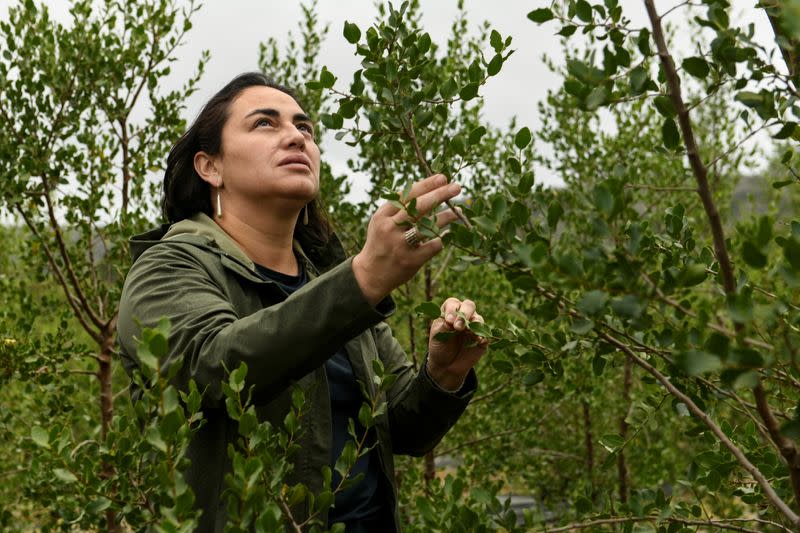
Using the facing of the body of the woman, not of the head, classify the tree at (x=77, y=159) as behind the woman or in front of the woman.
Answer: behind

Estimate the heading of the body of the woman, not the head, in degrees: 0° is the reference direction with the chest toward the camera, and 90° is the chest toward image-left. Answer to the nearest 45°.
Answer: approximately 315°
